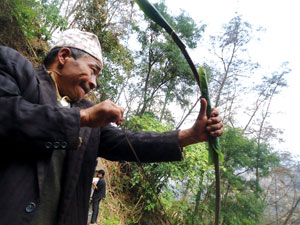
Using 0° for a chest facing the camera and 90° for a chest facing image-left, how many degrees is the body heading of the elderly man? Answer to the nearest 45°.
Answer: approximately 315°

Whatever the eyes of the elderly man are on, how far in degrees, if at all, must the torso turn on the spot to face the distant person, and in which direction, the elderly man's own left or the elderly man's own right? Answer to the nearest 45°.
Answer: approximately 135° to the elderly man's own left
